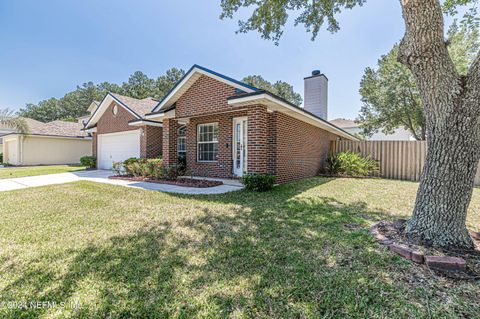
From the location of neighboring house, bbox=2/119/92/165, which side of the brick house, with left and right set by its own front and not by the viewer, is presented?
right

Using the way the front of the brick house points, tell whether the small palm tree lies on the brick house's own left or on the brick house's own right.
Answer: on the brick house's own right

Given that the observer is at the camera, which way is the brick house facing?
facing the viewer and to the left of the viewer

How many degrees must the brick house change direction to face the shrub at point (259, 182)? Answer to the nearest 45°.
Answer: approximately 45° to its left

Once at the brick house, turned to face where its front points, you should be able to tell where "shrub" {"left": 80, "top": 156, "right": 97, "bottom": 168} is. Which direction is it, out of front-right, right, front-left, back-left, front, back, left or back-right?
right

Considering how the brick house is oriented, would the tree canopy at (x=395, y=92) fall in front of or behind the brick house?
behind

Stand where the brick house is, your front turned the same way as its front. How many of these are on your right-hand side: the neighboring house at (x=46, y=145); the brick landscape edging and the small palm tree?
2

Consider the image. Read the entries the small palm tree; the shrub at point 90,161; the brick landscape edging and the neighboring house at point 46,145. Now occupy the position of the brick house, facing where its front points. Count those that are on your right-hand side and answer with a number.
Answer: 3

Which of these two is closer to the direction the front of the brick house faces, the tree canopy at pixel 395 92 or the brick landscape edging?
the brick landscape edging

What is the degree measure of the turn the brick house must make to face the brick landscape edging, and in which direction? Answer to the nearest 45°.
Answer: approximately 45° to its left
